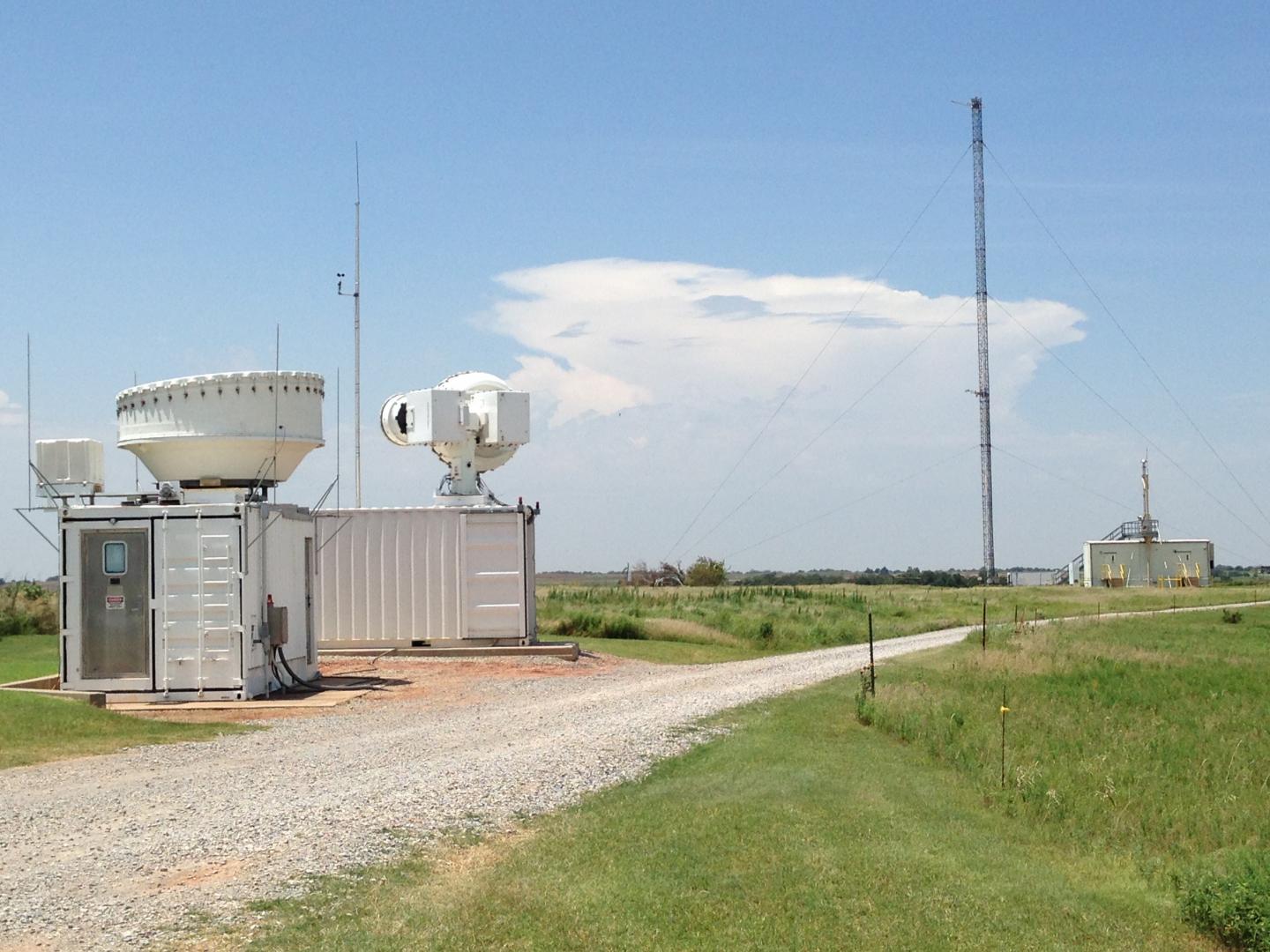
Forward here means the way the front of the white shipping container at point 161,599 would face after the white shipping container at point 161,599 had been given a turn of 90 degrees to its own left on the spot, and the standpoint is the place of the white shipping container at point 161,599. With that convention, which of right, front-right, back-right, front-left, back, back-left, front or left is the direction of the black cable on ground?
front-left

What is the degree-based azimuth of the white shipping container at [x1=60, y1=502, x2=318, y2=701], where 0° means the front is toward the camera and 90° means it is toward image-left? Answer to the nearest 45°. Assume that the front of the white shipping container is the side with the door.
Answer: approximately 0°

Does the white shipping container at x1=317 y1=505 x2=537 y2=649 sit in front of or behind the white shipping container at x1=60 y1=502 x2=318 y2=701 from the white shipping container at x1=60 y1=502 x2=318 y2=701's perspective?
behind

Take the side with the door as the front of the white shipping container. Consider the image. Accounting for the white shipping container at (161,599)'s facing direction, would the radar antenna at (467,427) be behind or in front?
behind
